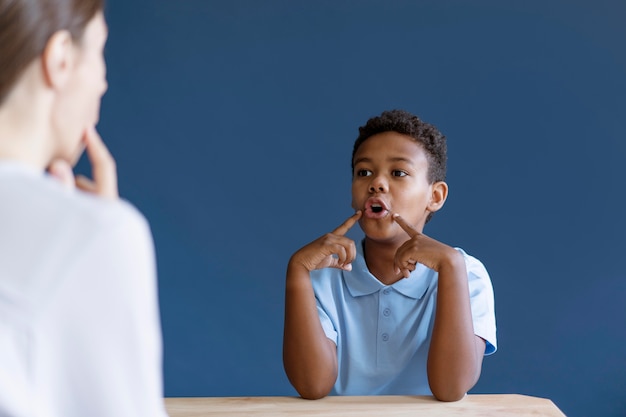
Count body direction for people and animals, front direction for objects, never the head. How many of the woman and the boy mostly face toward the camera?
1

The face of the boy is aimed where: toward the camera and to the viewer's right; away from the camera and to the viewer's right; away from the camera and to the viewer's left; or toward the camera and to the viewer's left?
toward the camera and to the viewer's left

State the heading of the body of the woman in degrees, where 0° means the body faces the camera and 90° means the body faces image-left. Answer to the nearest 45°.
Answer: approximately 225°

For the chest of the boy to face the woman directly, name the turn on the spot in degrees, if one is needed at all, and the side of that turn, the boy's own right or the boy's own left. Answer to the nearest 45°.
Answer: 0° — they already face them

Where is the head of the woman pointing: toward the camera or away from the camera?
away from the camera

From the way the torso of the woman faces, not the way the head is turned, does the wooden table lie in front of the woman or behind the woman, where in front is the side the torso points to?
in front
